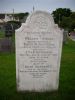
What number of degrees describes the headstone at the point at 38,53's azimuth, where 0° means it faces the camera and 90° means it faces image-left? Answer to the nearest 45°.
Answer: approximately 0°

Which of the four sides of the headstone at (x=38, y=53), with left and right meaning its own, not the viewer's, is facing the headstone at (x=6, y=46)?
back
